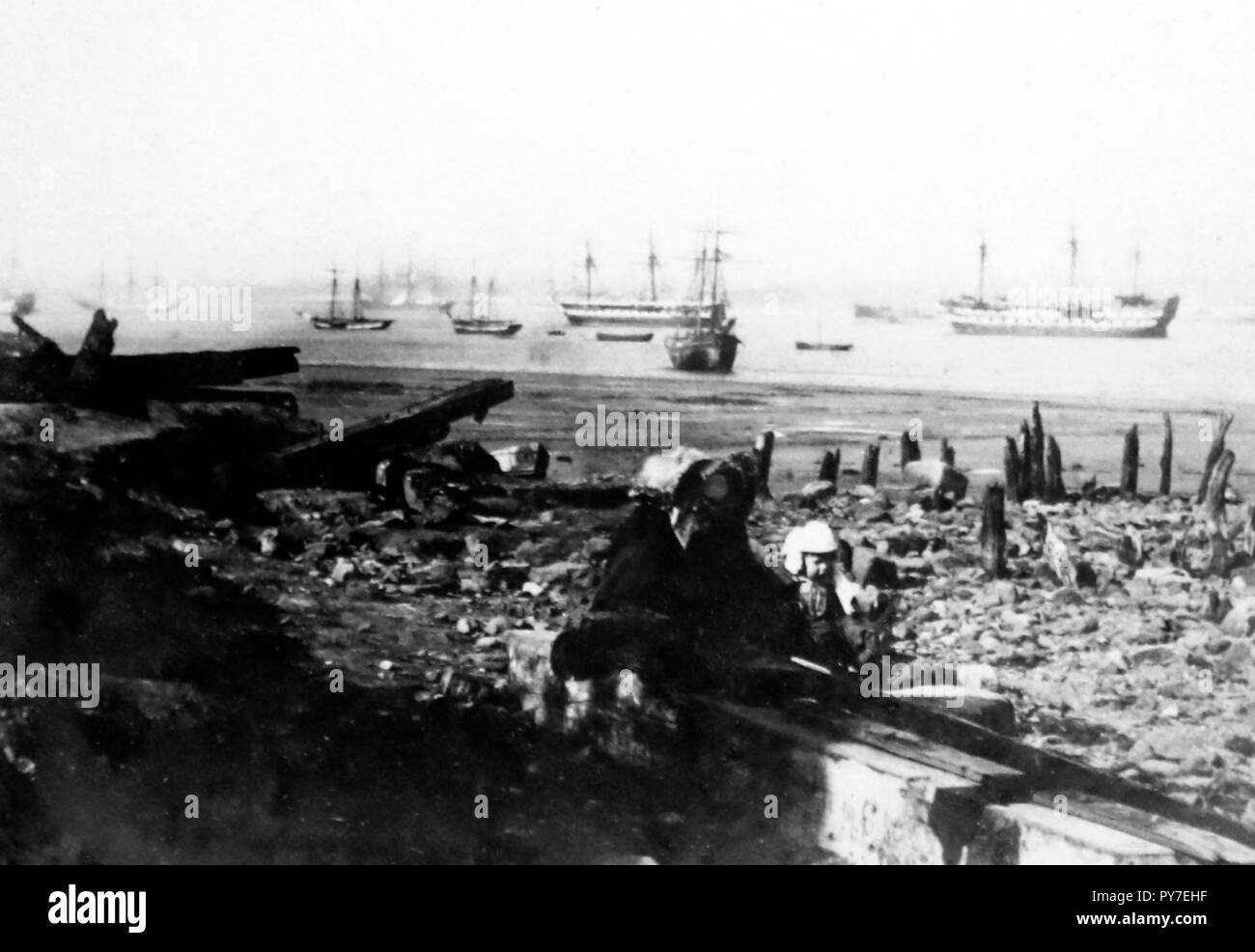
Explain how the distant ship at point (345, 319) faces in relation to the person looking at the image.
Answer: facing to the left of the viewer

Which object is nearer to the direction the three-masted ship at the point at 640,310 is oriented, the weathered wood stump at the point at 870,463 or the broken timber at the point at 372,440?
the broken timber

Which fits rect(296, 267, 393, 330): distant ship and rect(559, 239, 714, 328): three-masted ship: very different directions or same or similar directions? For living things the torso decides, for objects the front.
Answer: same or similar directions

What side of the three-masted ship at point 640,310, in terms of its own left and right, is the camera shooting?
left
